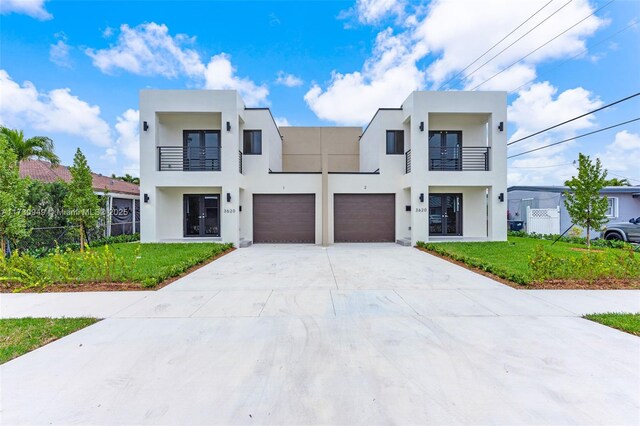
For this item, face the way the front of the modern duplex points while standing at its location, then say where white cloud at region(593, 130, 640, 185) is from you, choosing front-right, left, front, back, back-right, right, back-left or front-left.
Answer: left

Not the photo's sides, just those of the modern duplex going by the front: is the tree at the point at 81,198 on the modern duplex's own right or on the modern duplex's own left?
on the modern duplex's own right

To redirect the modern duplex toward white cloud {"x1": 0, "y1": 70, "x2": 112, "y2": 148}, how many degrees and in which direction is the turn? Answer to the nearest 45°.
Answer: approximately 90° to its right

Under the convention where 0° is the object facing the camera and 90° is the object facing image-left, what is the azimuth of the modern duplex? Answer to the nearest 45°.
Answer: approximately 0°

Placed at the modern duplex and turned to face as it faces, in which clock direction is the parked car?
The parked car is roughly at 9 o'clock from the modern duplex.

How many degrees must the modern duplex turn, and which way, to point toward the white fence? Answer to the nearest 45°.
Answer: approximately 90° to its left

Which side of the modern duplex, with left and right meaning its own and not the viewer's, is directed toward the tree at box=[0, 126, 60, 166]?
right

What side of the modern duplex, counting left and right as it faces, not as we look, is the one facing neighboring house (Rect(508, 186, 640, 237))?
left

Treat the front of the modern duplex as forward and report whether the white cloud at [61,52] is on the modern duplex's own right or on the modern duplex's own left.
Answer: on the modern duplex's own right
